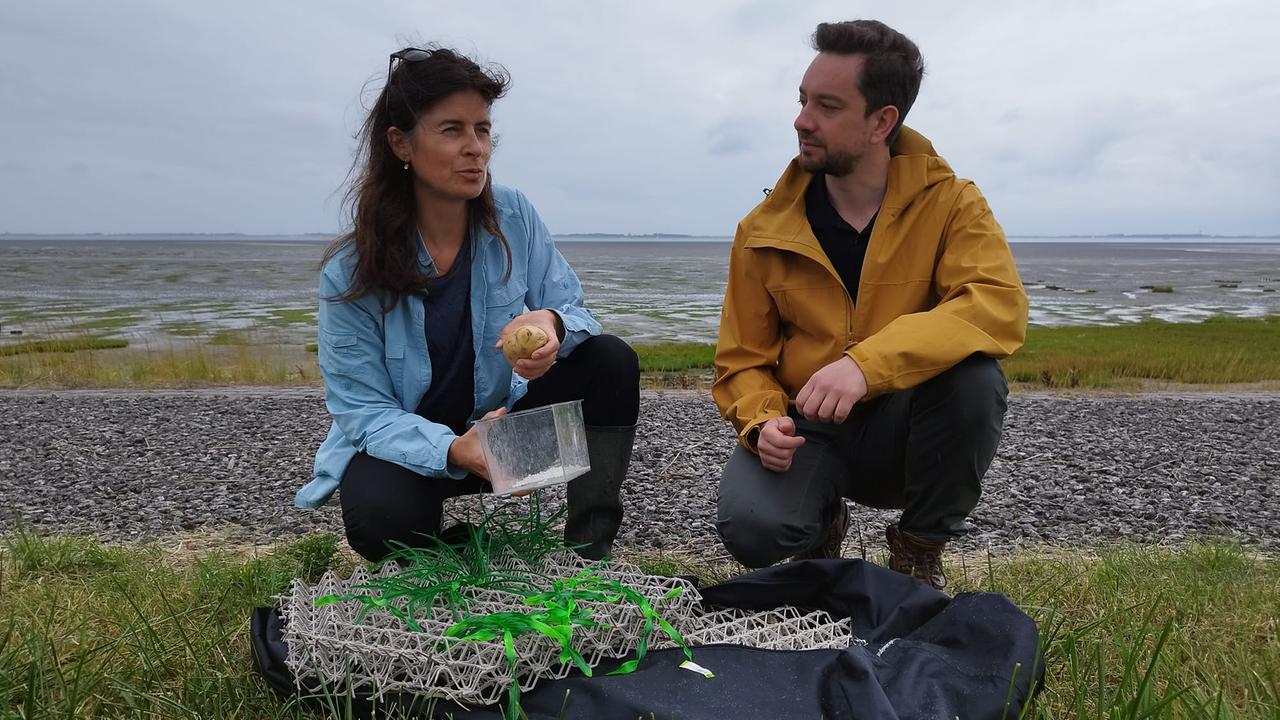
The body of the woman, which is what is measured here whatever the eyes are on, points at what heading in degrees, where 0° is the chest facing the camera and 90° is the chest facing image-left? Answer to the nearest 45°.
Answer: approximately 315°

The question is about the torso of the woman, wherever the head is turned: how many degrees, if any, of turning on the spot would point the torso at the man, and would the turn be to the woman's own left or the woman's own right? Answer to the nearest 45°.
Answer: approximately 45° to the woman's own left

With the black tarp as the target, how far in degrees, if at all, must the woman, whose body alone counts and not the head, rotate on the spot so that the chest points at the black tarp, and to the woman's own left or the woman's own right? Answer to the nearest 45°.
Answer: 0° — they already face it

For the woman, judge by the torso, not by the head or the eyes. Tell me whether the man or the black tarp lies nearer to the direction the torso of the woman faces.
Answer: the black tarp
